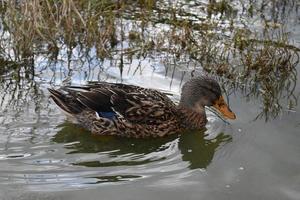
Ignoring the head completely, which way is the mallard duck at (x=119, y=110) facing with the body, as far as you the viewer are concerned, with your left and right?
facing to the right of the viewer
